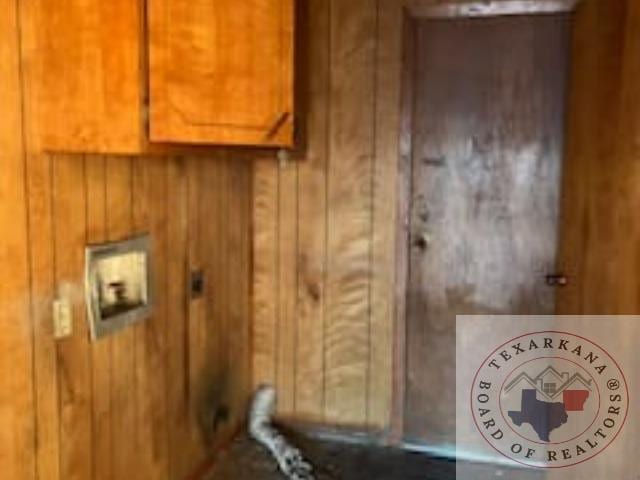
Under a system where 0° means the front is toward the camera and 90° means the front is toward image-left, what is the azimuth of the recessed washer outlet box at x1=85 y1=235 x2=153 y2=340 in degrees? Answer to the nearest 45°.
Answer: approximately 315°

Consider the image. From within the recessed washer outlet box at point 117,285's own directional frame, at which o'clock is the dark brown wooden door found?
The dark brown wooden door is roughly at 10 o'clock from the recessed washer outlet box.
